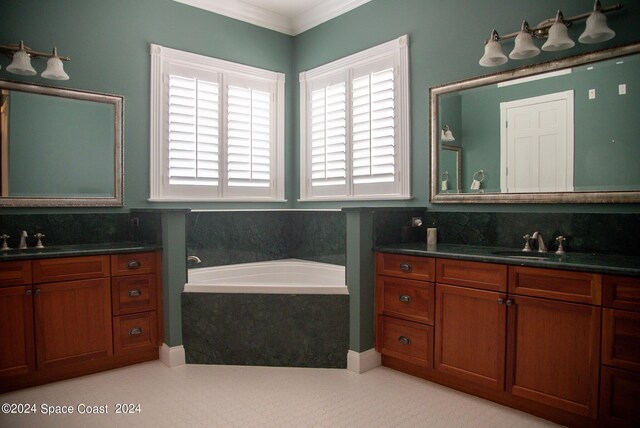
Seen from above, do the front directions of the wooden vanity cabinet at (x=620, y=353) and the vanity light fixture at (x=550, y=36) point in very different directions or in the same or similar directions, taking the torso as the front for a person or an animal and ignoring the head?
same or similar directions

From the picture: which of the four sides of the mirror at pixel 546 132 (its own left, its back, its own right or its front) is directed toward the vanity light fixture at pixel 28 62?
front

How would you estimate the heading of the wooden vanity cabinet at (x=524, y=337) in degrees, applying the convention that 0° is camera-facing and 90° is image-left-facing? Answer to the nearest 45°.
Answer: approximately 45°

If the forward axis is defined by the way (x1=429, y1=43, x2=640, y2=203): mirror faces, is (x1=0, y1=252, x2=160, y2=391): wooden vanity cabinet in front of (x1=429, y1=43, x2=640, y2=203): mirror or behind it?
in front

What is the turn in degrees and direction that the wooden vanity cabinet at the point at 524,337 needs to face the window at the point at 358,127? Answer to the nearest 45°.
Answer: approximately 90° to its right

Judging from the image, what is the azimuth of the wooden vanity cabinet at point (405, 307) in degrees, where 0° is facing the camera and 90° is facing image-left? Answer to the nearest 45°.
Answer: approximately 45°

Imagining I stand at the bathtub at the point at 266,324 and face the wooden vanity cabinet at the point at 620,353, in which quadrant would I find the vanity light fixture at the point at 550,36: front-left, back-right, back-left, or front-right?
front-left

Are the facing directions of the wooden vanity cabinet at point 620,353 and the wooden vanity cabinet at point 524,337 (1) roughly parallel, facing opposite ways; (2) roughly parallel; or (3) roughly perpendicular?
roughly parallel

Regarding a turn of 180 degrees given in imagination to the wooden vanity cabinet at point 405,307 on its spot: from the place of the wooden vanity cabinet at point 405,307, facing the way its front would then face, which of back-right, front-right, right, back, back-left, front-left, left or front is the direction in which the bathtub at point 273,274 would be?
left

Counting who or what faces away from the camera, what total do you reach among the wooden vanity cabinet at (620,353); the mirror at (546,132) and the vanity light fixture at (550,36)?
0

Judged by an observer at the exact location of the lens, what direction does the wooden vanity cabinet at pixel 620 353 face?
facing the viewer and to the left of the viewer

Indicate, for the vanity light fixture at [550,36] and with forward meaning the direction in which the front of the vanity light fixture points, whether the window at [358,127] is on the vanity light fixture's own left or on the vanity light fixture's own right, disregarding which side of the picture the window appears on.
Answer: on the vanity light fixture's own right

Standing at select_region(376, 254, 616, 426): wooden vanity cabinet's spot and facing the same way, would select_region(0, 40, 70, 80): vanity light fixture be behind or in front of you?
in front
